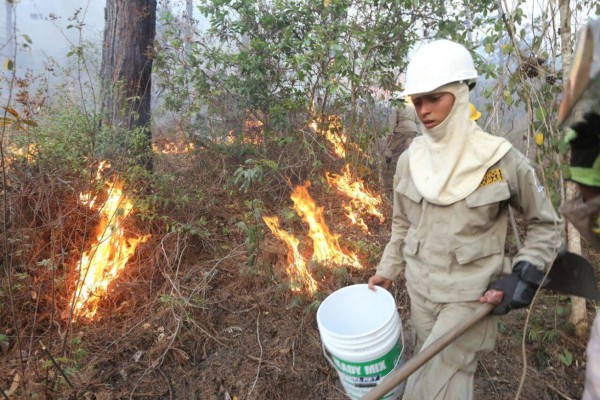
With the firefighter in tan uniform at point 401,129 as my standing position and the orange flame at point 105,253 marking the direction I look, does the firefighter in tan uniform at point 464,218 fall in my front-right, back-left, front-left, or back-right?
front-left

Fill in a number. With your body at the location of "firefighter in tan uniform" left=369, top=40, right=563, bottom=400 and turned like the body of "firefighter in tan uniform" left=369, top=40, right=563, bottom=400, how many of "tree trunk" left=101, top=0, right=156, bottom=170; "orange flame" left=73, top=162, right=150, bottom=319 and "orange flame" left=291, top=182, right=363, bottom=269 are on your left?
0

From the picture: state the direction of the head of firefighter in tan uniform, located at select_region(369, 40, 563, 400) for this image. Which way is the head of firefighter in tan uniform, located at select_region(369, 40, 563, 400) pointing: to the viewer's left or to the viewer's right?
to the viewer's left

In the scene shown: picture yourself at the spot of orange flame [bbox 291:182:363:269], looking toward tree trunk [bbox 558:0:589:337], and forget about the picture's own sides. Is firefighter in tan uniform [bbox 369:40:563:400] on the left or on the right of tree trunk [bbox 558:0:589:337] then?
right

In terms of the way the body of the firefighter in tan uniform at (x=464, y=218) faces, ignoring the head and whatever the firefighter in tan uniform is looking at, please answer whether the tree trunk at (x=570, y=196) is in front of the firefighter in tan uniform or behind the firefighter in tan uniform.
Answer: behind

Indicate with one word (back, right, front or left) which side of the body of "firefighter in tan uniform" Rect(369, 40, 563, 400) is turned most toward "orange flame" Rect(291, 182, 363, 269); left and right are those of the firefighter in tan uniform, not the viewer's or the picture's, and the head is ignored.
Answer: right

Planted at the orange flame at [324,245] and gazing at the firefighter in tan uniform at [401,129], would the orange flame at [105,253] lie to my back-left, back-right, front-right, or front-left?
back-left

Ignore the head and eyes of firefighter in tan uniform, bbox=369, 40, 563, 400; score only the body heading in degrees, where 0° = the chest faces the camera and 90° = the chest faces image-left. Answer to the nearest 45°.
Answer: approximately 45°

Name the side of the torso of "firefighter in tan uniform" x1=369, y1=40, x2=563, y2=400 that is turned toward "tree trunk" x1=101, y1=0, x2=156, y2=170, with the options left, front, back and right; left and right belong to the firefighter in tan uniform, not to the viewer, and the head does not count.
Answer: right

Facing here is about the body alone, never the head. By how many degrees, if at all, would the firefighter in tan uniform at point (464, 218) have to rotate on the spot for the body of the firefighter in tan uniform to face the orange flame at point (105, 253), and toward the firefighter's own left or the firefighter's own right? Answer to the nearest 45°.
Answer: approximately 45° to the firefighter's own right

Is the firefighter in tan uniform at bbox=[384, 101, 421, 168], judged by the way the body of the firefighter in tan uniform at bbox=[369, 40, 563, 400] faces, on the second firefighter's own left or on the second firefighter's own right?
on the second firefighter's own right
